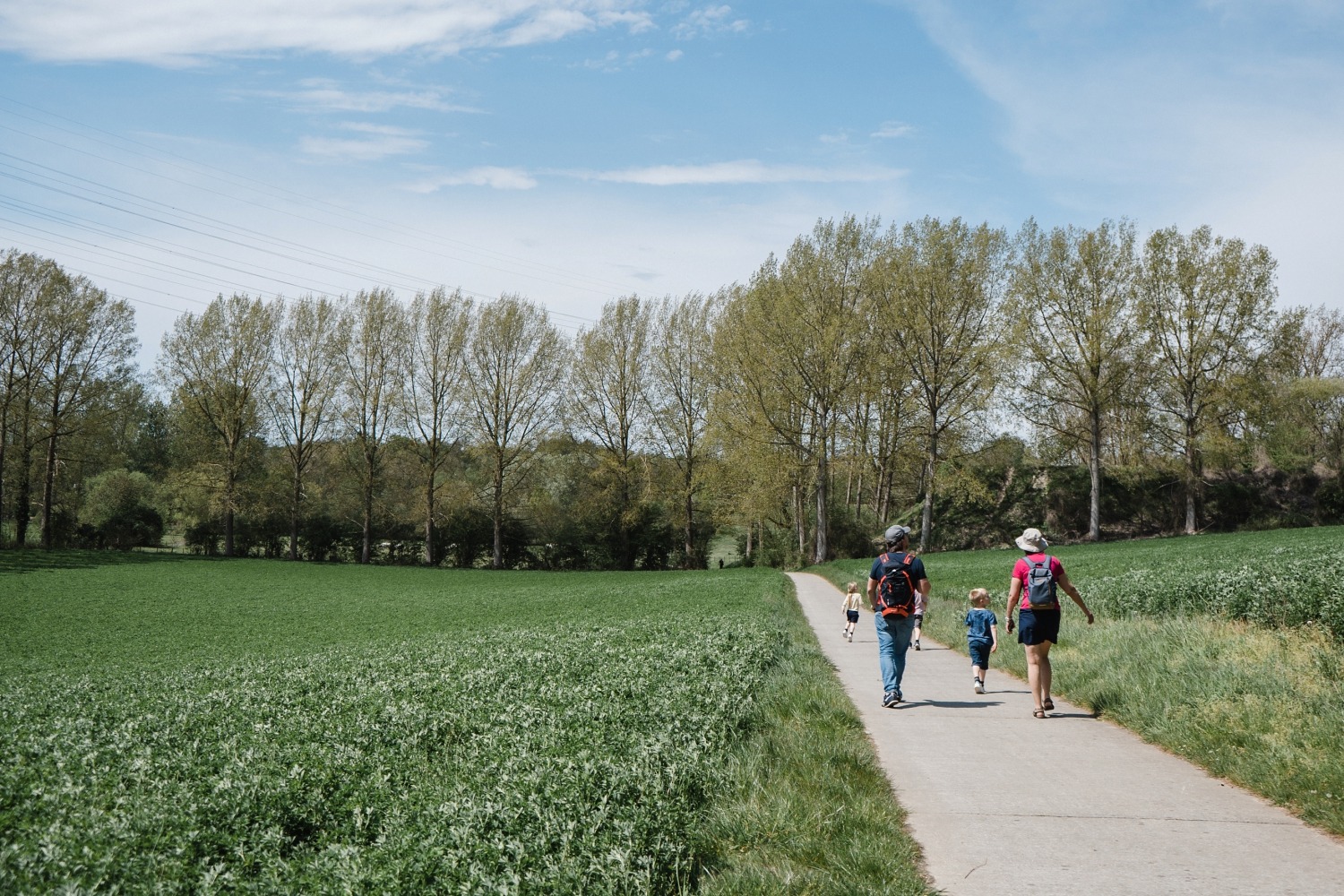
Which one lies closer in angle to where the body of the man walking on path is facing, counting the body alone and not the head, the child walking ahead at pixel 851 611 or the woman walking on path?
the child walking ahead

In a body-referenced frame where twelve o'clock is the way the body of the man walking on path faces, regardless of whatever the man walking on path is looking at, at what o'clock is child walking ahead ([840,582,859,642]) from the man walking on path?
The child walking ahead is roughly at 12 o'clock from the man walking on path.

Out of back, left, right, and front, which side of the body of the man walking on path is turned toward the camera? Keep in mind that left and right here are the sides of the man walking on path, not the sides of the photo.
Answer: back

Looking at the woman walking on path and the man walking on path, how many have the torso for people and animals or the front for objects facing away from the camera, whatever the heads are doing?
2

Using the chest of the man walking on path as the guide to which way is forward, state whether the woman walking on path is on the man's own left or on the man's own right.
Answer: on the man's own right

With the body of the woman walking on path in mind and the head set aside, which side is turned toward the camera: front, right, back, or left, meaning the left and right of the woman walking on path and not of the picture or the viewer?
back

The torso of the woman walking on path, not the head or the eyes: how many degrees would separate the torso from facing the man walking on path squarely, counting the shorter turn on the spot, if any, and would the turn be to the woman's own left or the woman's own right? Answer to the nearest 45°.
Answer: approximately 90° to the woman's own left

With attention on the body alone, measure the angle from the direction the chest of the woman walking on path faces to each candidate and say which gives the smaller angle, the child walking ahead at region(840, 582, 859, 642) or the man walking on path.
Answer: the child walking ahead
